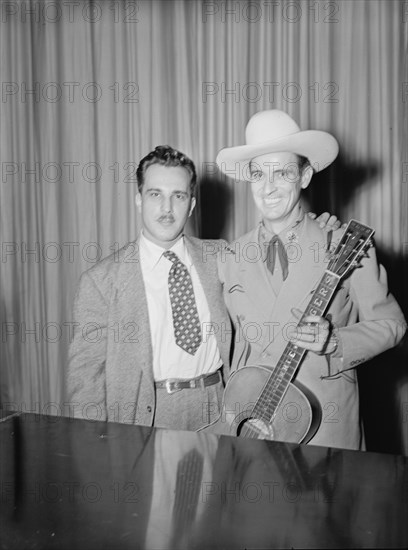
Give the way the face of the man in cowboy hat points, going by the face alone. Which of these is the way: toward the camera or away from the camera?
toward the camera

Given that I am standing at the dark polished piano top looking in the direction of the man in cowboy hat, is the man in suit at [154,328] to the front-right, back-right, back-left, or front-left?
front-left

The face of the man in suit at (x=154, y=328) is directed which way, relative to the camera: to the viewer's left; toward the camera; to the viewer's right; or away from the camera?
toward the camera

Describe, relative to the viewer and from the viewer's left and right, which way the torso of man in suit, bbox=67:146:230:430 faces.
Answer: facing the viewer and to the right of the viewer

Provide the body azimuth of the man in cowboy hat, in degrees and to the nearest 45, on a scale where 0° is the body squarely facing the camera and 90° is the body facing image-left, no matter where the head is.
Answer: approximately 45°

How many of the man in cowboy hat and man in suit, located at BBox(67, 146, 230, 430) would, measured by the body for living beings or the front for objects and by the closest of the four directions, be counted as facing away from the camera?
0
